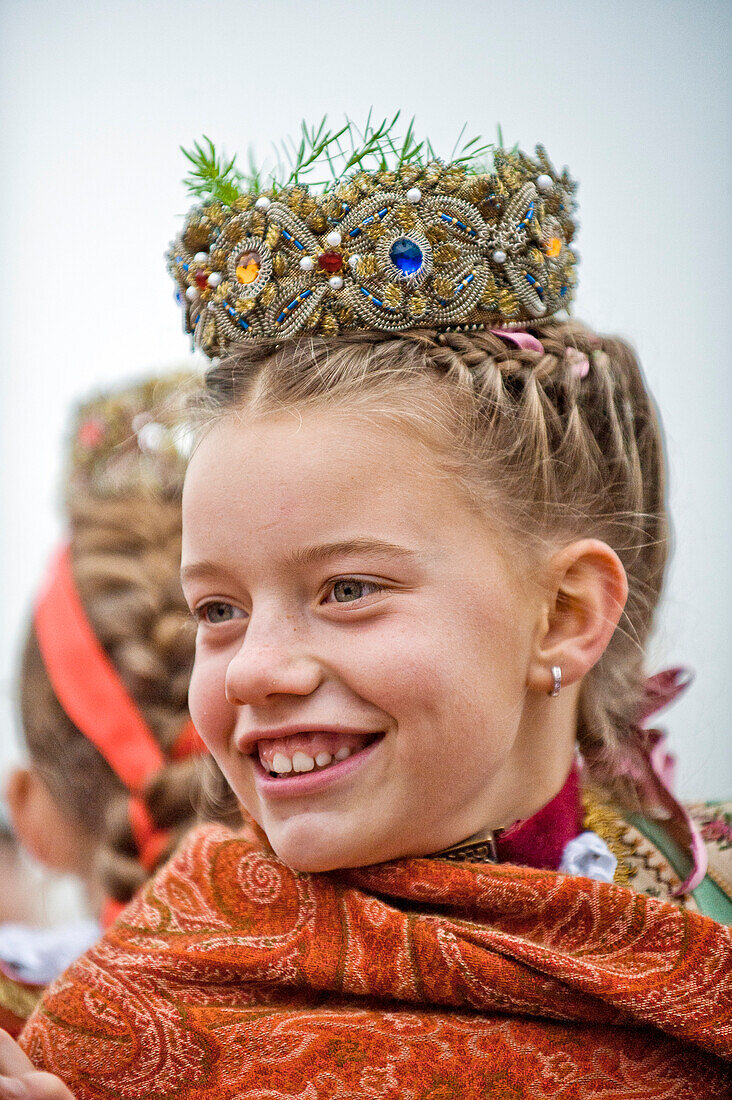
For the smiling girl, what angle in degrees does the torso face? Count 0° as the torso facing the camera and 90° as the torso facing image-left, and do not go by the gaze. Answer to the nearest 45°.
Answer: approximately 45°
